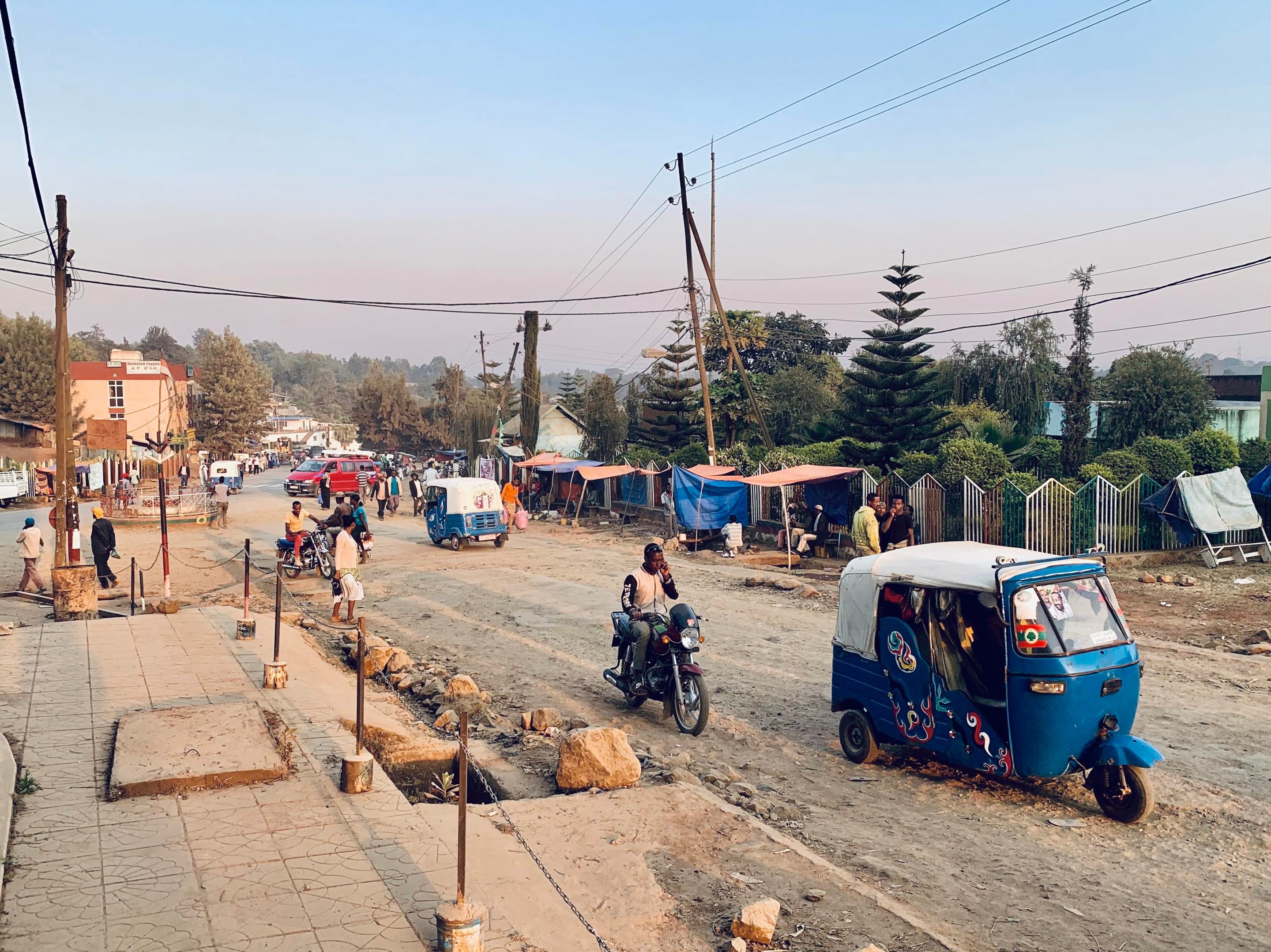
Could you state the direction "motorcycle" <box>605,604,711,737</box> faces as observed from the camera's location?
facing the viewer and to the right of the viewer

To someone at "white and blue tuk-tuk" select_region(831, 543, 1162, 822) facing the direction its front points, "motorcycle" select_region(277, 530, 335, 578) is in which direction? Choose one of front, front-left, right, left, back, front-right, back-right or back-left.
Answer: back

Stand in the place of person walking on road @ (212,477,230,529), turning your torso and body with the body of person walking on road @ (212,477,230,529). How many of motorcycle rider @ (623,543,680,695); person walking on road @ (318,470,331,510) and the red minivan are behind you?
1

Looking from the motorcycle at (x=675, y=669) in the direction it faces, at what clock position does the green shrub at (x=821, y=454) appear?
The green shrub is roughly at 8 o'clock from the motorcycle.

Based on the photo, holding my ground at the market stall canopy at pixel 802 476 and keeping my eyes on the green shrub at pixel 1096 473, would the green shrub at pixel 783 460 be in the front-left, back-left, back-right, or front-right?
back-left

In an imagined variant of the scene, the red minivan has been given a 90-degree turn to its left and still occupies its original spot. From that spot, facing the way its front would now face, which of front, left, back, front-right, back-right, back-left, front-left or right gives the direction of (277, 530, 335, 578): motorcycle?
front-right

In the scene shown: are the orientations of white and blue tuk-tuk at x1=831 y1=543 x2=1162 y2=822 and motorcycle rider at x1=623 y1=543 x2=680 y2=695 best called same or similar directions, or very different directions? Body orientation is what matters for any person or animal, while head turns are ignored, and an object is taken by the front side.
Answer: same or similar directions

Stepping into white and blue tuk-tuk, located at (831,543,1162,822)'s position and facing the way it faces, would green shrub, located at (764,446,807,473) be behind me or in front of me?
behind

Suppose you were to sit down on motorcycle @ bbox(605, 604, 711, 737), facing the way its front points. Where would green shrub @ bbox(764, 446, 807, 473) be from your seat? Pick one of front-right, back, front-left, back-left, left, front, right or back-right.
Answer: back-left

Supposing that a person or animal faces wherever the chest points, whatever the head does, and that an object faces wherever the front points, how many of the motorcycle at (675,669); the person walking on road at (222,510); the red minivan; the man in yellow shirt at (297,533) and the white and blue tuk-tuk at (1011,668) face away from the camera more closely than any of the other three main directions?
1

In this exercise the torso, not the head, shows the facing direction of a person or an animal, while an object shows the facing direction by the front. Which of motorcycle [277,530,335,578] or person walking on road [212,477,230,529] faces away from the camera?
the person walking on road

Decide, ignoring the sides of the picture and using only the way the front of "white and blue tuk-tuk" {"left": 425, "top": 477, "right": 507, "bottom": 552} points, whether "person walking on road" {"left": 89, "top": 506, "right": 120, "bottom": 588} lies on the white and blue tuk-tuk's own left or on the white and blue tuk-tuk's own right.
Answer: on the white and blue tuk-tuk's own left

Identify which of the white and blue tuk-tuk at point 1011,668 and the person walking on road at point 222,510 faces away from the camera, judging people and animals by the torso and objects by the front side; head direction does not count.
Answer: the person walking on road
